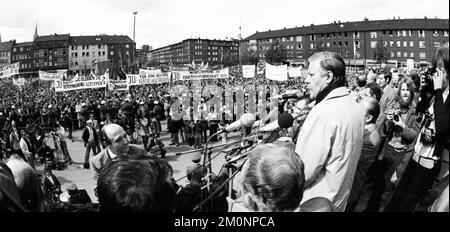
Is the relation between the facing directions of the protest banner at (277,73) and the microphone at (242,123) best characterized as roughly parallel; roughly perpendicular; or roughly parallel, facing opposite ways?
roughly perpendicular

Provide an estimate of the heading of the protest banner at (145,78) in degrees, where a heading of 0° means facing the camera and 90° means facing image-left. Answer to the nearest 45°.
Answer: approximately 0°

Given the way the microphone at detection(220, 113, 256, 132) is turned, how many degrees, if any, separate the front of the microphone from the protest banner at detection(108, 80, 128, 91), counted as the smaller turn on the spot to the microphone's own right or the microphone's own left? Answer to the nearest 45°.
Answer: approximately 90° to the microphone's own left

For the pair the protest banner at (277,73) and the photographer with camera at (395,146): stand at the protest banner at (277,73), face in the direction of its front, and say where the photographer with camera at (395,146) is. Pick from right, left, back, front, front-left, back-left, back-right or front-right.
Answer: front

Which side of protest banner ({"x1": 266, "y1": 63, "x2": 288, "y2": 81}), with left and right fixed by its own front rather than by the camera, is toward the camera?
front

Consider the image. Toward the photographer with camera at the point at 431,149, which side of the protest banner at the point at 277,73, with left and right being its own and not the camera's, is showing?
front

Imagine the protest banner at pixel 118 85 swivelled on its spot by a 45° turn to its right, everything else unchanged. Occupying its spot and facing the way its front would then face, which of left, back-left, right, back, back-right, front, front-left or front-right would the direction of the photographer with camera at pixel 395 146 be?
front-left

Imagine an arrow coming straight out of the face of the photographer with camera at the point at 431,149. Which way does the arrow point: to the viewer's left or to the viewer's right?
to the viewer's left

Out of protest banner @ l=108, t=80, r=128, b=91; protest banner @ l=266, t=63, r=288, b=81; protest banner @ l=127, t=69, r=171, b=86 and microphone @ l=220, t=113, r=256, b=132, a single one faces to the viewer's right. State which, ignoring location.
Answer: the microphone

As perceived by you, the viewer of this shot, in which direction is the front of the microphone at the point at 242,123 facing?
facing to the right of the viewer

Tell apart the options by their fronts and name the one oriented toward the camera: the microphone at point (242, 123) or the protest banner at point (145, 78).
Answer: the protest banner

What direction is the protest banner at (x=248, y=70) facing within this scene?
toward the camera

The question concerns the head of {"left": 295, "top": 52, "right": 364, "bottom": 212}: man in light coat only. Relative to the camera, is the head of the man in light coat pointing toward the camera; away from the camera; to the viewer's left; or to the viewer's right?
to the viewer's left

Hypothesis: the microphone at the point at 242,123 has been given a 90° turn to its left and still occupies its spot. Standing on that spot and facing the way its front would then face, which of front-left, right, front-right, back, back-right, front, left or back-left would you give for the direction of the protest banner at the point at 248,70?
front

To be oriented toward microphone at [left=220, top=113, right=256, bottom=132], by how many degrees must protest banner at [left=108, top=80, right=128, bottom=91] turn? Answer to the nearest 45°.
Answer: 0° — it already faces it

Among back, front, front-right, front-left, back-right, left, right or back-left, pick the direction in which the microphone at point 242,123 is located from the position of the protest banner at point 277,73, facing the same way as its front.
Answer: front
